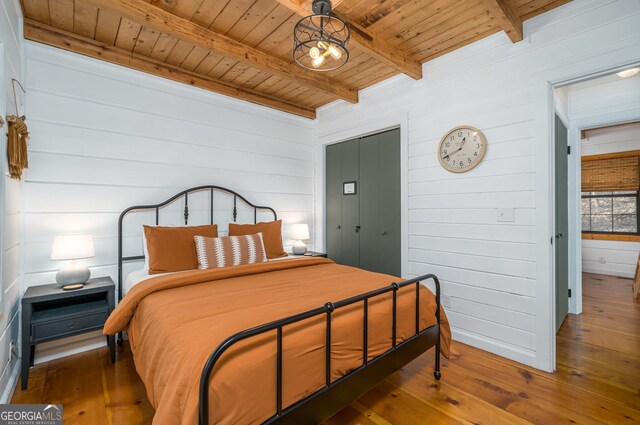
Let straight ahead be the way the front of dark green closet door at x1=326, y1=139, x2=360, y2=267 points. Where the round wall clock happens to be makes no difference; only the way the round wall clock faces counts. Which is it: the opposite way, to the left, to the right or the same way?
the same way

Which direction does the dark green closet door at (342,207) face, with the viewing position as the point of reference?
facing the viewer and to the left of the viewer

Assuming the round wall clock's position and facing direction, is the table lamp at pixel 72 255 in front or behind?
in front

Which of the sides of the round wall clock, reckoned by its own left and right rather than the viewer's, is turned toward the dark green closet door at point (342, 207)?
right

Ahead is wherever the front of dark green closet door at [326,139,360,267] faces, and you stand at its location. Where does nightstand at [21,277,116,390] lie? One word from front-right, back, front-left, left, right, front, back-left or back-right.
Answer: front

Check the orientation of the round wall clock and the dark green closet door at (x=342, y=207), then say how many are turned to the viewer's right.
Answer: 0

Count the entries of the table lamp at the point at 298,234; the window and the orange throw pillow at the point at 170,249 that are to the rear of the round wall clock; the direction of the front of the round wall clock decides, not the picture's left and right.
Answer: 1

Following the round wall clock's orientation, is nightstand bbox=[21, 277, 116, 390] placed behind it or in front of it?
in front

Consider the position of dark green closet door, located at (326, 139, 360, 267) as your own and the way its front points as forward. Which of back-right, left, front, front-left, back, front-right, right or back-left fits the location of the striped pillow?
front

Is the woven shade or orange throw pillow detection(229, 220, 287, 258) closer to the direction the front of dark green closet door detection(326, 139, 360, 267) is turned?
the orange throw pillow

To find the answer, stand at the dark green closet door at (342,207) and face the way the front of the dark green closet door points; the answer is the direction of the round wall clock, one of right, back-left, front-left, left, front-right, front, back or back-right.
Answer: left

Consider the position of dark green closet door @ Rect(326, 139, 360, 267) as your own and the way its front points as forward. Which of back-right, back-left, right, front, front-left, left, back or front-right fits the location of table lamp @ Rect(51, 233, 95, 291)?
front

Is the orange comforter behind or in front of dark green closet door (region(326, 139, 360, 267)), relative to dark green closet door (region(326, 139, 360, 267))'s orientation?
in front
